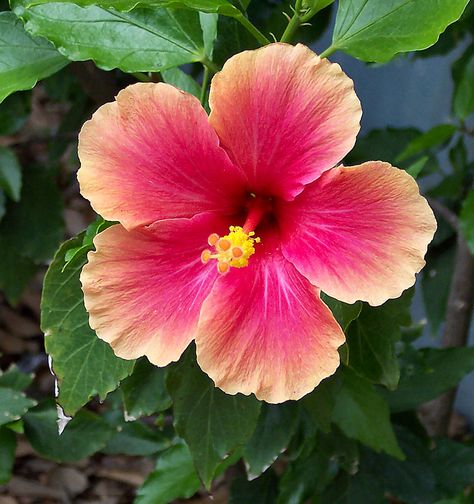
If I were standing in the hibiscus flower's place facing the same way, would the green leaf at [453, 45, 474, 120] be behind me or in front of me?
behind

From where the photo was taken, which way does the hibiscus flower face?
toward the camera

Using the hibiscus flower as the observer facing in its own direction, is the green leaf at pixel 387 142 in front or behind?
behind

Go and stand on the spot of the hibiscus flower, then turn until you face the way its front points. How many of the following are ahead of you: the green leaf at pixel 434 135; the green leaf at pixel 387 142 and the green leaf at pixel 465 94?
0
